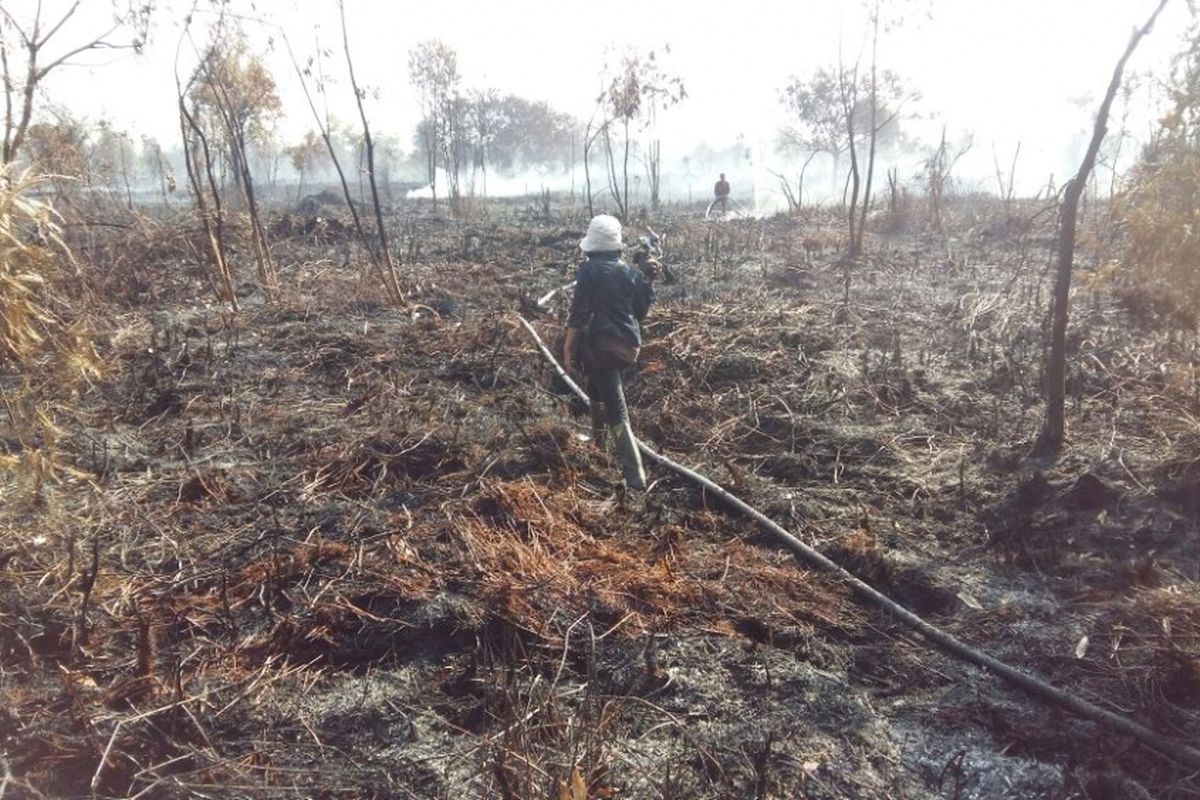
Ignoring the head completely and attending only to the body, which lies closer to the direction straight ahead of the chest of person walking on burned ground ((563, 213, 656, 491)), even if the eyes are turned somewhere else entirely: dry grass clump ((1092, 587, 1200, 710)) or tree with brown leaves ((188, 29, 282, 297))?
the tree with brown leaves

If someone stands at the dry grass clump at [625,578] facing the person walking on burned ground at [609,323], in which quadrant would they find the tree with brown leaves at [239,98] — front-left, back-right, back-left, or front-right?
front-left

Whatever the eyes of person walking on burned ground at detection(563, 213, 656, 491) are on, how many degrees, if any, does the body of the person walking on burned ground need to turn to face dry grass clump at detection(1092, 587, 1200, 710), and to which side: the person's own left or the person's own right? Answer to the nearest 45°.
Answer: approximately 135° to the person's own right

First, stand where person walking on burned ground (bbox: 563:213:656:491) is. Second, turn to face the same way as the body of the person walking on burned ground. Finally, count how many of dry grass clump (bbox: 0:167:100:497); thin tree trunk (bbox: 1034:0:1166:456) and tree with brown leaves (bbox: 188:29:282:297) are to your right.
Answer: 1

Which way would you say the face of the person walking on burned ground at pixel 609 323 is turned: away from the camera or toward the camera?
away from the camera

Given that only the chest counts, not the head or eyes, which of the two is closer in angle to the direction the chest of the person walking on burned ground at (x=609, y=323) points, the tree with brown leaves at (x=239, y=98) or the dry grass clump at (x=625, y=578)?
the tree with brown leaves

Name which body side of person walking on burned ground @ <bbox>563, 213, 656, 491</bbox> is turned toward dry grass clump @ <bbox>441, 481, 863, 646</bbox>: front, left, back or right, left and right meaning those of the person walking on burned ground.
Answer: back

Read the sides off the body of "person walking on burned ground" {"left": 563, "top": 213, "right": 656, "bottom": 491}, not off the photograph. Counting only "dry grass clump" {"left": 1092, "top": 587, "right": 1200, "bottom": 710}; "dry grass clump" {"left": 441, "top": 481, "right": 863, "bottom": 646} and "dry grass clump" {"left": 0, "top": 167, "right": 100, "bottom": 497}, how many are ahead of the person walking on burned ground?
0

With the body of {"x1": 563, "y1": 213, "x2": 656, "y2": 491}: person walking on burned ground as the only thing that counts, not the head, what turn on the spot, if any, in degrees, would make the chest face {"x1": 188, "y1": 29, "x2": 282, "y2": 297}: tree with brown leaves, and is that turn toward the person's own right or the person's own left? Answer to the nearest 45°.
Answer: approximately 45° to the person's own left

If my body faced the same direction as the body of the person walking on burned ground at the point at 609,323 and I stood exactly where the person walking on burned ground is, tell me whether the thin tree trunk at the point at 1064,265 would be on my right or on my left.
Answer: on my right

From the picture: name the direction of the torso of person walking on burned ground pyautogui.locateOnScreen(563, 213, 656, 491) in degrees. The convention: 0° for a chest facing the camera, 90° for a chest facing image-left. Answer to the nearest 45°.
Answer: approximately 180°

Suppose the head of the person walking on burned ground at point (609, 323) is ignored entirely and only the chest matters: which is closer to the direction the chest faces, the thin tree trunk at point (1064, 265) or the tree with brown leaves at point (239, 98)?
the tree with brown leaves

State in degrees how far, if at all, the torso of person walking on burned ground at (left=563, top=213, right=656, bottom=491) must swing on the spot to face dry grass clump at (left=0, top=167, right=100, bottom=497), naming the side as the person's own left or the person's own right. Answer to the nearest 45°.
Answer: approximately 135° to the person's own left
